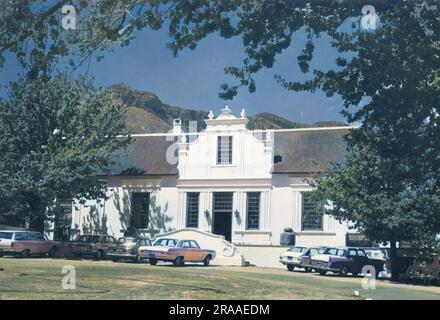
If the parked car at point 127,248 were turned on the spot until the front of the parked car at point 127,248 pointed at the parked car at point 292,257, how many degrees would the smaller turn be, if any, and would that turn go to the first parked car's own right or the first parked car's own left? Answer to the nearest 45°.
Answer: approximately 135° to the first parked car's own left

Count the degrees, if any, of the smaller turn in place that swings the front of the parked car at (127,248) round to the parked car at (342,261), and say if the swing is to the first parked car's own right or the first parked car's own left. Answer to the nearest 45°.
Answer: approximately 135° to the first parked car's own left

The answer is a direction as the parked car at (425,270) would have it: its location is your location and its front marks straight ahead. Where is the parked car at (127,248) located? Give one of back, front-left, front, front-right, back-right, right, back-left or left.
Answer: front-right

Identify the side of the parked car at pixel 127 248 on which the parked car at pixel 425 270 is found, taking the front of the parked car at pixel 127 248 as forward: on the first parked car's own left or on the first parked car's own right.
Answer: on the first parked car's own left

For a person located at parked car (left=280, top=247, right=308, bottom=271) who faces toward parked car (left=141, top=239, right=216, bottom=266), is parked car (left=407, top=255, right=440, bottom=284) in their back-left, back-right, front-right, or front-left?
back-left

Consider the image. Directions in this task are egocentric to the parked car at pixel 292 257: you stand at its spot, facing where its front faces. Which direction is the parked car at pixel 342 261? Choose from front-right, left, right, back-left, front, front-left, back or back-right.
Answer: left

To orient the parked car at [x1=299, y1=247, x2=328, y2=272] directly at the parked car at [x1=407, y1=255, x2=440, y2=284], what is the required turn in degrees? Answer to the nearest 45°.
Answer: approximately 135° to its left

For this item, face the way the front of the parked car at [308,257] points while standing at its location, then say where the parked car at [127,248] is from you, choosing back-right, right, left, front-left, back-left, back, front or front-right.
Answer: front-right

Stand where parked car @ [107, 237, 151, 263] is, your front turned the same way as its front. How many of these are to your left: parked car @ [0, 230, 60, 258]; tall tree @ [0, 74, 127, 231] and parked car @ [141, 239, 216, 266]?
1
